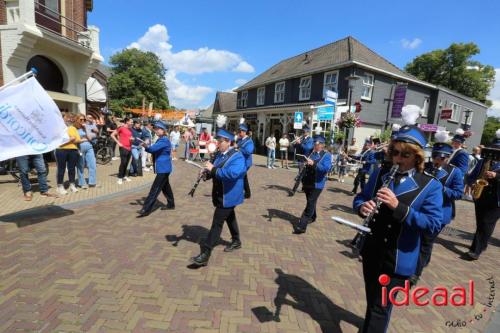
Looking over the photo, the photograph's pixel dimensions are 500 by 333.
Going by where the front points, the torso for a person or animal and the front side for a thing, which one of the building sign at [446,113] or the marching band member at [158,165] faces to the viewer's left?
the marching band member

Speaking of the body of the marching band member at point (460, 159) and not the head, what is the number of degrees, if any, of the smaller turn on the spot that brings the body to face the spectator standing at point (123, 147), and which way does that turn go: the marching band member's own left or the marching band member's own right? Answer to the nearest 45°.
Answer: approximately 45° to the marching band member's own right

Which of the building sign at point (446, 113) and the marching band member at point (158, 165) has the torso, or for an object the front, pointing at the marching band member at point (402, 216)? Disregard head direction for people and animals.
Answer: the building sign

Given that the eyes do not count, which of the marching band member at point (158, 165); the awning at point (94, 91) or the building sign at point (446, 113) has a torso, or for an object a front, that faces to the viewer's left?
the marching band member

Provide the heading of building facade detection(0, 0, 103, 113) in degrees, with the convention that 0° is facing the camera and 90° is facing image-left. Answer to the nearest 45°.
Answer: approximately 315°

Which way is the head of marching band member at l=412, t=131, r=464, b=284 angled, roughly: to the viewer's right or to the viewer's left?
to the viewer's left
